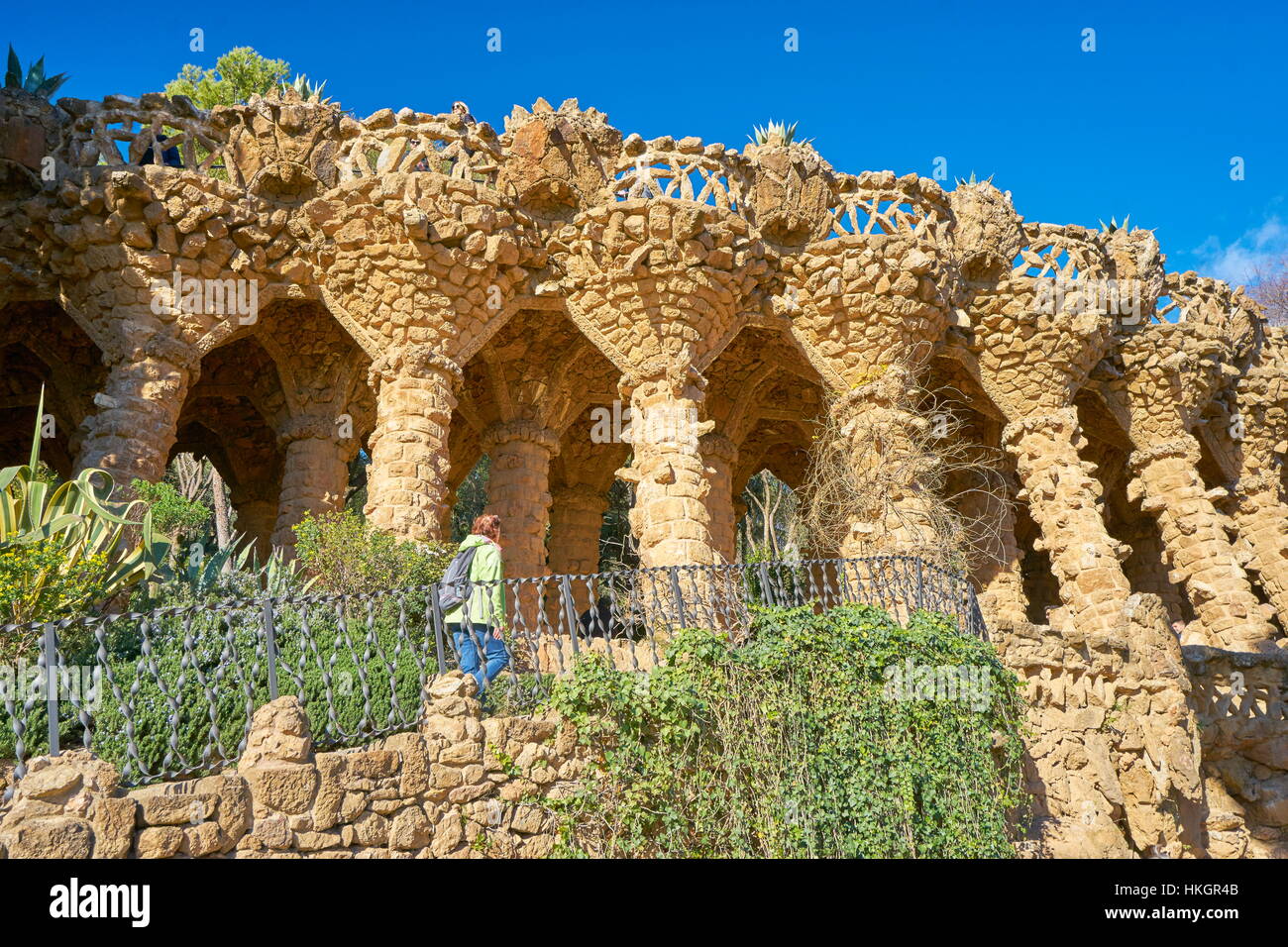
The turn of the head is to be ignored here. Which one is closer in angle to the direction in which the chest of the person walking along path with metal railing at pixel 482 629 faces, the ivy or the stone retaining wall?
the ivy

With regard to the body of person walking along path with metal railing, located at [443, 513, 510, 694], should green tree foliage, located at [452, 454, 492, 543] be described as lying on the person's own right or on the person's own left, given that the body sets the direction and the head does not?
on the person's own left

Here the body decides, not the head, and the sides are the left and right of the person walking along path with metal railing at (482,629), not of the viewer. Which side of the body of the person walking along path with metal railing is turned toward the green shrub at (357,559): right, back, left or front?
left

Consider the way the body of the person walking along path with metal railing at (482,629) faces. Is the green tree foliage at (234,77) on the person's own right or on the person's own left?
on the person's own left

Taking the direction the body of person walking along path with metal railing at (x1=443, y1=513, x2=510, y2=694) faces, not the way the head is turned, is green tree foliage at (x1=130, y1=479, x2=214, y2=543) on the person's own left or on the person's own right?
on the person's own left

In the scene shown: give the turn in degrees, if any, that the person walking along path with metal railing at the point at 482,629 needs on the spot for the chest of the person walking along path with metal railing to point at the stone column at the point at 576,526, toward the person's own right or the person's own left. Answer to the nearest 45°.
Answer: approximately 45° to the person's own left

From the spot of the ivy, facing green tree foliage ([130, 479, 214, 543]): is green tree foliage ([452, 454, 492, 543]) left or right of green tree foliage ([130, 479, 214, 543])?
right

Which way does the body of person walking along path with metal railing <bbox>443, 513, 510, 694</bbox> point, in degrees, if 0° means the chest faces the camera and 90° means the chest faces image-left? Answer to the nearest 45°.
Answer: approximately 225°

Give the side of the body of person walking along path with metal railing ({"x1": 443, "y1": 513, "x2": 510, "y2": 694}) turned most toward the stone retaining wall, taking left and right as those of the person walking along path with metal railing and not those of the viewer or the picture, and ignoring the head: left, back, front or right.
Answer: back

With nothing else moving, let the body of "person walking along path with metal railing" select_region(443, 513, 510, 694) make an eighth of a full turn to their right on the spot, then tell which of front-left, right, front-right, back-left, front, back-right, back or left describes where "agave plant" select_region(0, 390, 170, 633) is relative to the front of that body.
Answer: back

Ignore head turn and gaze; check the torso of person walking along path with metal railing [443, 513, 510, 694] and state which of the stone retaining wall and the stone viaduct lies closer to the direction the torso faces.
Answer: the stone viaduct

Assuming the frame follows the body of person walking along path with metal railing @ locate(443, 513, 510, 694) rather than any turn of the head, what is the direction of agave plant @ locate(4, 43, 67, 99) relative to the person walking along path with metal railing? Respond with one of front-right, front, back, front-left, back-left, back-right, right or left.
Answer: left
